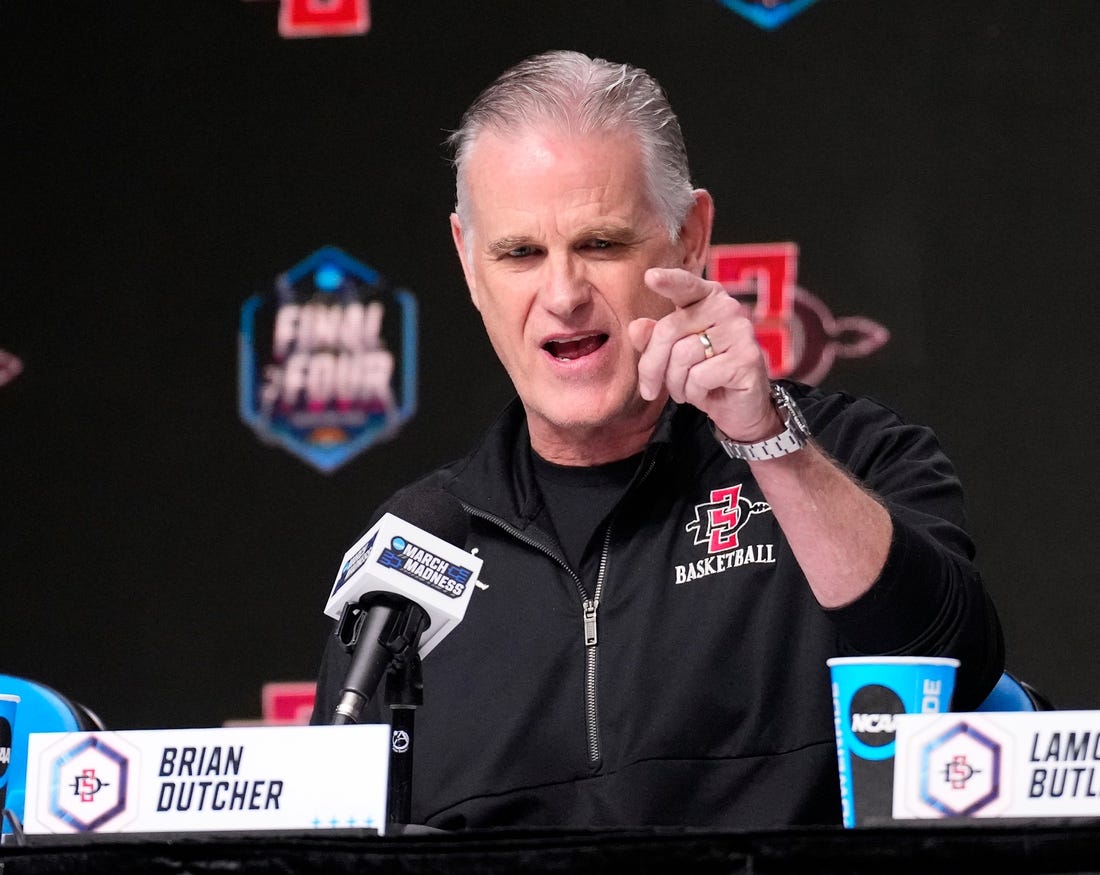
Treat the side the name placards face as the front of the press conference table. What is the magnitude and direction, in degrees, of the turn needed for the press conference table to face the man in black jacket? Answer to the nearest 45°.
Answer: approximately 180°

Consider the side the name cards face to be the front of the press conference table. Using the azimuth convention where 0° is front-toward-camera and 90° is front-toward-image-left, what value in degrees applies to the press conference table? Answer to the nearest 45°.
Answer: approximately 0°
